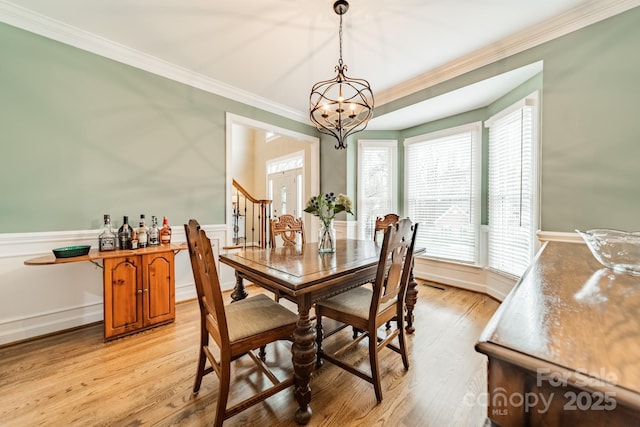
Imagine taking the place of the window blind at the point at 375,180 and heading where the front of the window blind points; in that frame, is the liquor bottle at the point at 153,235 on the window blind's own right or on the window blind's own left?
on the window blind's own right

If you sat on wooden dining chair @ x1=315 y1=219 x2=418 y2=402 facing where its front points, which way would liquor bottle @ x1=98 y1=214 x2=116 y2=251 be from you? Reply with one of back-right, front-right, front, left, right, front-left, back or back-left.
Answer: front-left

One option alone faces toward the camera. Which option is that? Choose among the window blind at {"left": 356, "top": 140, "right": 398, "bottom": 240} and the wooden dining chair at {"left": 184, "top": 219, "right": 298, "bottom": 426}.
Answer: the window blind

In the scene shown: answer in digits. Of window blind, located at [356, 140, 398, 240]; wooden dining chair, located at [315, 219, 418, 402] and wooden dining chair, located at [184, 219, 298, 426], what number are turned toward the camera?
1

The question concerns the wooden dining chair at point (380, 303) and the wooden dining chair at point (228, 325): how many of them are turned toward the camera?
0

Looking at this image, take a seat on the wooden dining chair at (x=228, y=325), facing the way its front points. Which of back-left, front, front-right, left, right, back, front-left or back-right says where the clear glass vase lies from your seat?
front

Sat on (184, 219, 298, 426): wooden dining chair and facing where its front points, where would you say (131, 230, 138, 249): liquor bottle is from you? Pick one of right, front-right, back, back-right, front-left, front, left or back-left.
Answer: left

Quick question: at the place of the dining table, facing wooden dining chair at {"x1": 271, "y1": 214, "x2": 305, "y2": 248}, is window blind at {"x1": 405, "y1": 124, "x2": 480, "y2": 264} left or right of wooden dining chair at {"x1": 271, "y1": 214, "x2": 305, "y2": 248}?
right

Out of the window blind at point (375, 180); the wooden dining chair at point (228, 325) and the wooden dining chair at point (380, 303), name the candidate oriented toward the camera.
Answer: the window blind

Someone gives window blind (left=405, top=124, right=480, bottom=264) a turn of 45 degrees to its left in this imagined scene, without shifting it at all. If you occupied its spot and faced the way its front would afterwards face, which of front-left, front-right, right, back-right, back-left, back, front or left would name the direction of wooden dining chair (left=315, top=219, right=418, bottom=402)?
front

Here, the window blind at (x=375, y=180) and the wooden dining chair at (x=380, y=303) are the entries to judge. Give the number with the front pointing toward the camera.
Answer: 1

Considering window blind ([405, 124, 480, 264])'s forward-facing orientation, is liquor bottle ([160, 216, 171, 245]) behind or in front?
in front

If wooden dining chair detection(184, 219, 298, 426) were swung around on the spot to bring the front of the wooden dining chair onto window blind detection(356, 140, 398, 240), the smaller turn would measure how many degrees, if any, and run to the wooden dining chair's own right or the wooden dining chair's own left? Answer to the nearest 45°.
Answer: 0° — it already faces it

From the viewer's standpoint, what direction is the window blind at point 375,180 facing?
toward the camera

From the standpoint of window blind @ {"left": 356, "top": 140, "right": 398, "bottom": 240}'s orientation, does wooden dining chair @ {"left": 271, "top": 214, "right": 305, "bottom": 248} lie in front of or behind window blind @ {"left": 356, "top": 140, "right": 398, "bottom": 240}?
in front

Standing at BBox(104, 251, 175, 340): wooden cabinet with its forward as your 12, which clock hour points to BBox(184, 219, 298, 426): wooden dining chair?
The wooden dining chair is roughly at 1 o'clock from the wooden cabinet.

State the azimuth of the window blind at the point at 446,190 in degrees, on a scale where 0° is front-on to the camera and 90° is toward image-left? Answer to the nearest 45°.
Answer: approximately 45°
